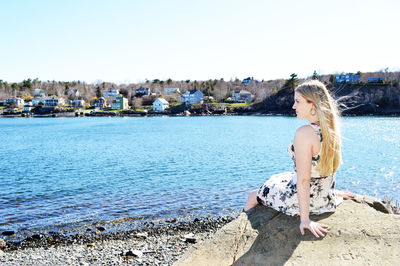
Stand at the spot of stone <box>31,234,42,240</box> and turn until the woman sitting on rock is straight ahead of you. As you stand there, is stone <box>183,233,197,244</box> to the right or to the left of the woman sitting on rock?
left

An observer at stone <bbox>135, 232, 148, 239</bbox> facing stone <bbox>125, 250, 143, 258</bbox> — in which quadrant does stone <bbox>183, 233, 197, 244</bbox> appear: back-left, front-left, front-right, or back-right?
front-left

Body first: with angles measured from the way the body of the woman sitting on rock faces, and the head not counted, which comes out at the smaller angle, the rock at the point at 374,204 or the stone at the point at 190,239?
the stone

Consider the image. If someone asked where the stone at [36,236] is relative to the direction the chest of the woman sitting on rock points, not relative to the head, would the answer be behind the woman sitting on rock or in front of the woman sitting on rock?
in front

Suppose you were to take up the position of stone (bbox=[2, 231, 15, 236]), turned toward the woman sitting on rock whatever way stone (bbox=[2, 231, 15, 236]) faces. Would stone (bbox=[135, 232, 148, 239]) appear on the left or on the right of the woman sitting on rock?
left

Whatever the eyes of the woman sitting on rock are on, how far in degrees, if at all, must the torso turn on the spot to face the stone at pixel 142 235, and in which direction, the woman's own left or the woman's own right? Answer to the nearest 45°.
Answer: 0° — they already face it

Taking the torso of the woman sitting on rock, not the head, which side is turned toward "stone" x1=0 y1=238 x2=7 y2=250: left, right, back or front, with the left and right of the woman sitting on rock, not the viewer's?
front

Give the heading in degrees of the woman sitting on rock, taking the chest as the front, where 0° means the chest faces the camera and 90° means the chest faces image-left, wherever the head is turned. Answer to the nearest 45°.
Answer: approximately 135°

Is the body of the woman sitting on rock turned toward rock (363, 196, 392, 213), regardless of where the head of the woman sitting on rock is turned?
no

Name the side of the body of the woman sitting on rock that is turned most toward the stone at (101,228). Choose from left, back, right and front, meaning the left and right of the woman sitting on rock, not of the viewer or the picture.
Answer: front

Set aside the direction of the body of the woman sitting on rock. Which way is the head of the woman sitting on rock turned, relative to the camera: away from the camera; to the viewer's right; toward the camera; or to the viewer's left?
to the viewer's left

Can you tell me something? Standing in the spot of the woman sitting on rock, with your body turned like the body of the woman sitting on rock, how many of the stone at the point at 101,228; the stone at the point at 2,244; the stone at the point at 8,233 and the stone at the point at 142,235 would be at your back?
0

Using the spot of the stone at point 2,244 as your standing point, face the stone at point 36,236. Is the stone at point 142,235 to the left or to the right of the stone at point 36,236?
right
